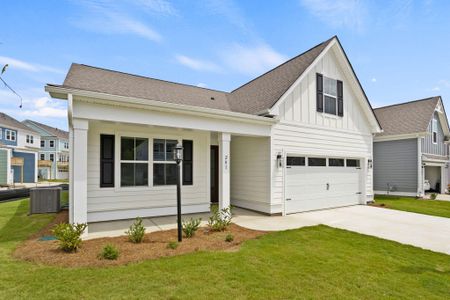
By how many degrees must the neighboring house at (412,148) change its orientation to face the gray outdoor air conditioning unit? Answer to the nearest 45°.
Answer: approximately 90° to its right

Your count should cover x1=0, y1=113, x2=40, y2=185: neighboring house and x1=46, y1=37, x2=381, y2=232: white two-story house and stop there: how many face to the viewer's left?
0

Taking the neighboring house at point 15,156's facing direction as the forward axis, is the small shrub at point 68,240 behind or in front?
in front

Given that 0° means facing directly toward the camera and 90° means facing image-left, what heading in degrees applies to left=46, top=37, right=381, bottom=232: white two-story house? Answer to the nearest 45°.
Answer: approximately 315°

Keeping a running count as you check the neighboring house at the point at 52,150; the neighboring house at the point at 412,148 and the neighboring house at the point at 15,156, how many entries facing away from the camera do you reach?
0

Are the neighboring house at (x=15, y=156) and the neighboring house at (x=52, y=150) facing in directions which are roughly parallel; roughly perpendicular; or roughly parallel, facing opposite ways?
roughly parallel

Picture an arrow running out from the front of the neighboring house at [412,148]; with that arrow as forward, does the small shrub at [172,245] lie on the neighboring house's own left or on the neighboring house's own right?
on the neighboring house's own right

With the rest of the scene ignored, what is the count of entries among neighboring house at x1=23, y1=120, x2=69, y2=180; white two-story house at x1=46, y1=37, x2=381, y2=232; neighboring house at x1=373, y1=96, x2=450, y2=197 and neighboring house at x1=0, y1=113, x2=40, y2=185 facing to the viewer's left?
0

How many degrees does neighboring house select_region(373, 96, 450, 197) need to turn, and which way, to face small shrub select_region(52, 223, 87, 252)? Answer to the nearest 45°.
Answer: approximately 45° to its right
